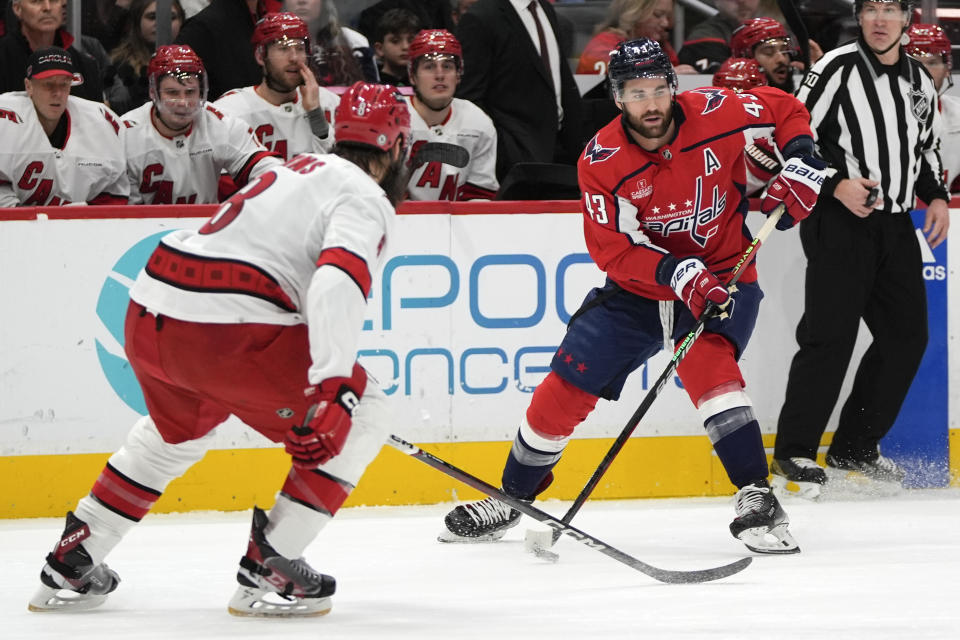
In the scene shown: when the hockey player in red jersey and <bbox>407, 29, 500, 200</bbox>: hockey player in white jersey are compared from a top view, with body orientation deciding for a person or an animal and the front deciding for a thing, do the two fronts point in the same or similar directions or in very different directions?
same or similar directions

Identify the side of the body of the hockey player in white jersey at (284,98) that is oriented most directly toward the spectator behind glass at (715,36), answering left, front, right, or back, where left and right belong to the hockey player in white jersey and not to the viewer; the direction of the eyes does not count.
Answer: left

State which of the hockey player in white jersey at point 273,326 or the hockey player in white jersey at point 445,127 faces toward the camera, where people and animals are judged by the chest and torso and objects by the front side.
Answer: the hockey player in white jersey at point 445,127

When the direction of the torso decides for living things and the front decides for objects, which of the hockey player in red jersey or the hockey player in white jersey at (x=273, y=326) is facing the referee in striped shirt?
the hockey player in white jersey

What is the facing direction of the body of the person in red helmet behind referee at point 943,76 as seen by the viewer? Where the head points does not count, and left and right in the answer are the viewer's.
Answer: facing the viewer and to the left of the viewer

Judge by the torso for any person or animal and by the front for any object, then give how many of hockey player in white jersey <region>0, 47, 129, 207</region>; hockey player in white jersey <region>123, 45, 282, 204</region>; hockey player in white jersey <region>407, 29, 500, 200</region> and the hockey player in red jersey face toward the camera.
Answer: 4

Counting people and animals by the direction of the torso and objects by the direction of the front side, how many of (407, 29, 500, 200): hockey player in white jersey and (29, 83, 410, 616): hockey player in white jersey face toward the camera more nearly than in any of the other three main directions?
1

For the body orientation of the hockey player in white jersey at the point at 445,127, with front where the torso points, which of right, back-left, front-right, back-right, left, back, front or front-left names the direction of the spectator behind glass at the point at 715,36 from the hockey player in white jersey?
back-left

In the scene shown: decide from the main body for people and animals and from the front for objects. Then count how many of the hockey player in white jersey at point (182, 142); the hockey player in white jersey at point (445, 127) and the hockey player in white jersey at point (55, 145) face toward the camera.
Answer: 3

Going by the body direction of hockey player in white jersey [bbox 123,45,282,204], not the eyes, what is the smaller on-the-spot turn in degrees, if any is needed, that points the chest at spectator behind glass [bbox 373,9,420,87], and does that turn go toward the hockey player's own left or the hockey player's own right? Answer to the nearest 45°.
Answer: approximately 135° to the hockey player's own left

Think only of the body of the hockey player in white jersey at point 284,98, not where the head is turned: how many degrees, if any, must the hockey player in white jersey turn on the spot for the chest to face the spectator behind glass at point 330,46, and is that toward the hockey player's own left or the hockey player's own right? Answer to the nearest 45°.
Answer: approximately 135° to the hockey player's own left

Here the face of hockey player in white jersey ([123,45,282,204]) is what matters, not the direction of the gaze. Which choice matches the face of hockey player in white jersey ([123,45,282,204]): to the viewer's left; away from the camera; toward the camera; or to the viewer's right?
toward the camera

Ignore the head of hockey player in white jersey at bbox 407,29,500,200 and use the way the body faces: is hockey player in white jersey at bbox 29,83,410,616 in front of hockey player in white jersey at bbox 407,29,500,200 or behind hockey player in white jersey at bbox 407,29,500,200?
in front

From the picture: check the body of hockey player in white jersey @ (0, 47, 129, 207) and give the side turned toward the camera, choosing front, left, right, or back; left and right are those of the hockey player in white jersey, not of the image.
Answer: front

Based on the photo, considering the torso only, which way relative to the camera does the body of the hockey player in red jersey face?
toward the camera

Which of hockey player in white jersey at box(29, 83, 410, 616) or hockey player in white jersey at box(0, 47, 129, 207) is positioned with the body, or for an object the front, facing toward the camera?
hockey player in white jersey at box(0, 47, 129, 207)

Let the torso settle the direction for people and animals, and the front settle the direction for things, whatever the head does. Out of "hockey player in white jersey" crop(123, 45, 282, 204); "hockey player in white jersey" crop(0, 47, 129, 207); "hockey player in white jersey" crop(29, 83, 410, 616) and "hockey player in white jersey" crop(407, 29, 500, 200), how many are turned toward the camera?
3

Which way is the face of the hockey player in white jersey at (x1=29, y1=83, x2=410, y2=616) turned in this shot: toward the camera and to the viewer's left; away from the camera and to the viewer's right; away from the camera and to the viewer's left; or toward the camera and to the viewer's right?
away from the camera and to the viewer's right

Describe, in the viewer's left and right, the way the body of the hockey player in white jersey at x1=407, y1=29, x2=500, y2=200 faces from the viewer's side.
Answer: facing the viewer
